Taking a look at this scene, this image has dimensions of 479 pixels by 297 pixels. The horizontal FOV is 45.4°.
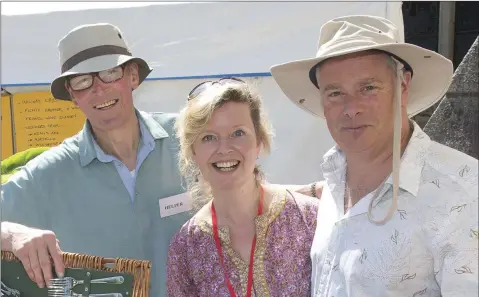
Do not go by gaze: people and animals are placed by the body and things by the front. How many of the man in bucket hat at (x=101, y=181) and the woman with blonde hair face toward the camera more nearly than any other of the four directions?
2

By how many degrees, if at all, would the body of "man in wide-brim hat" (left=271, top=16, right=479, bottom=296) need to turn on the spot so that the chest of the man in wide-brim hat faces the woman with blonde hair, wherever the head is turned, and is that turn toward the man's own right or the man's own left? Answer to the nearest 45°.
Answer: approximately 90° to the man's own right

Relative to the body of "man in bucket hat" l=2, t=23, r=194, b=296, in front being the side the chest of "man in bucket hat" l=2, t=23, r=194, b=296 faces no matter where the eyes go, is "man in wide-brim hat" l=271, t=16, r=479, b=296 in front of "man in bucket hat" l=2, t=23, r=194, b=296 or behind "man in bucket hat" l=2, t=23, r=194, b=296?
in front

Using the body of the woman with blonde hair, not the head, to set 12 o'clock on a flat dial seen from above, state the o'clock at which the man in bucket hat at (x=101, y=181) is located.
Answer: The man in bucket hat is roughly at 4 o'clock from the woman with blonde hair.

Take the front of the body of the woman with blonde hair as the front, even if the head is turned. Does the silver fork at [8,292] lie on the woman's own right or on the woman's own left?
on the woman's own right

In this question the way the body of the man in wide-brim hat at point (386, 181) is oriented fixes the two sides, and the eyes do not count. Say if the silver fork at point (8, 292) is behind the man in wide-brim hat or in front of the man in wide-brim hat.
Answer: in front

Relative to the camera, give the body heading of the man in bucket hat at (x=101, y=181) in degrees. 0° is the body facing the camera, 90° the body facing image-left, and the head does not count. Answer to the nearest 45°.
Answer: approximately 0°

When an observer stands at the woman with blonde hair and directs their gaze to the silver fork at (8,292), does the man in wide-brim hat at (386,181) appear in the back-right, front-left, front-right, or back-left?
back-left

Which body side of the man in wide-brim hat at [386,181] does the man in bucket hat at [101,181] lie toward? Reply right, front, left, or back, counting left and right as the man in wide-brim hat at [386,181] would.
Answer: right

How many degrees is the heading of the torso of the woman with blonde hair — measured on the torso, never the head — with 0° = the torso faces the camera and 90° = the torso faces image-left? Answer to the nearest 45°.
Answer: approximately 0°
